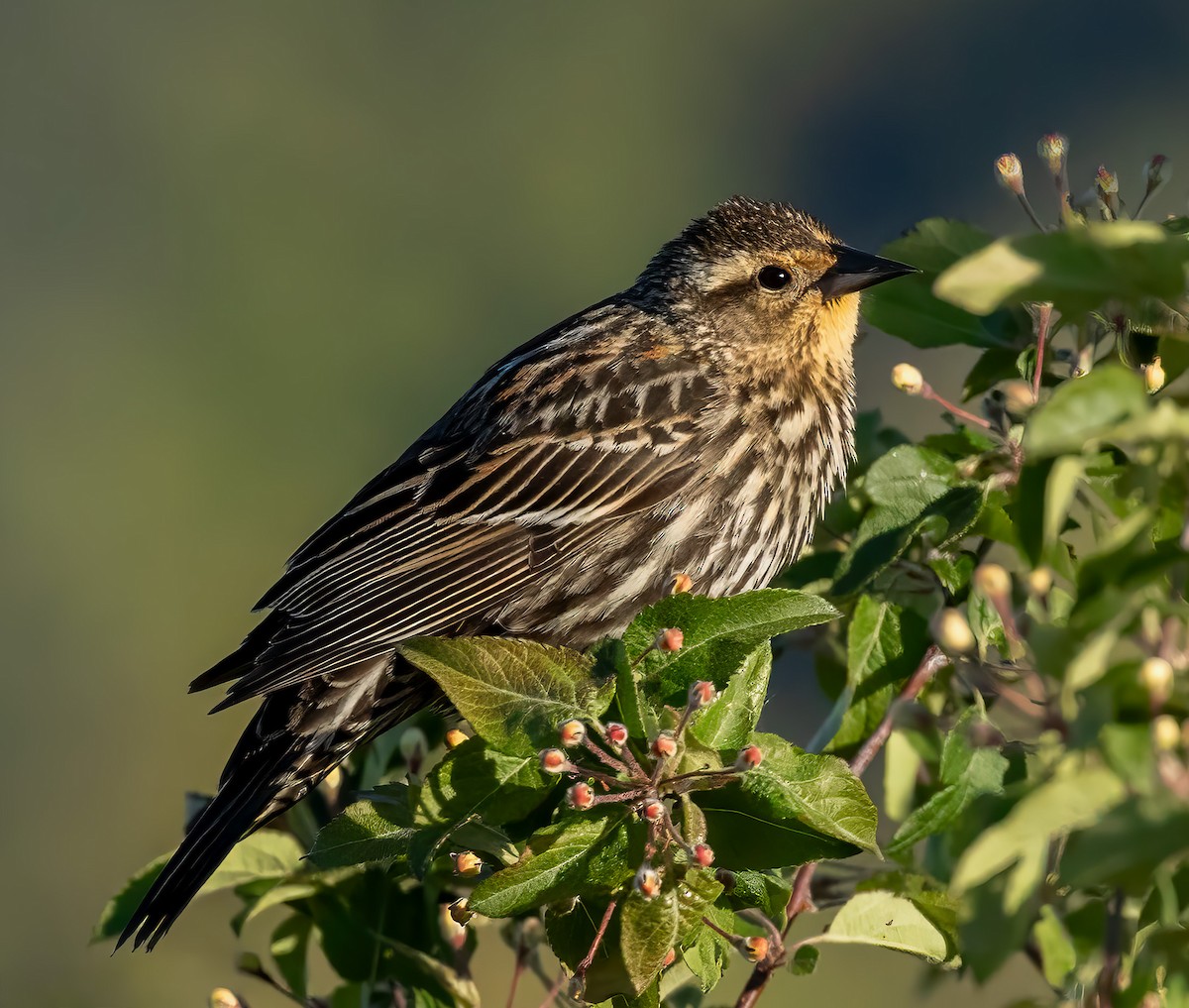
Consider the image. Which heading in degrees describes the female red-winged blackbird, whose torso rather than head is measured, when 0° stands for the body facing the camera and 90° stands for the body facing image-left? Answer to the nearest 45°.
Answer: approximately 270°
